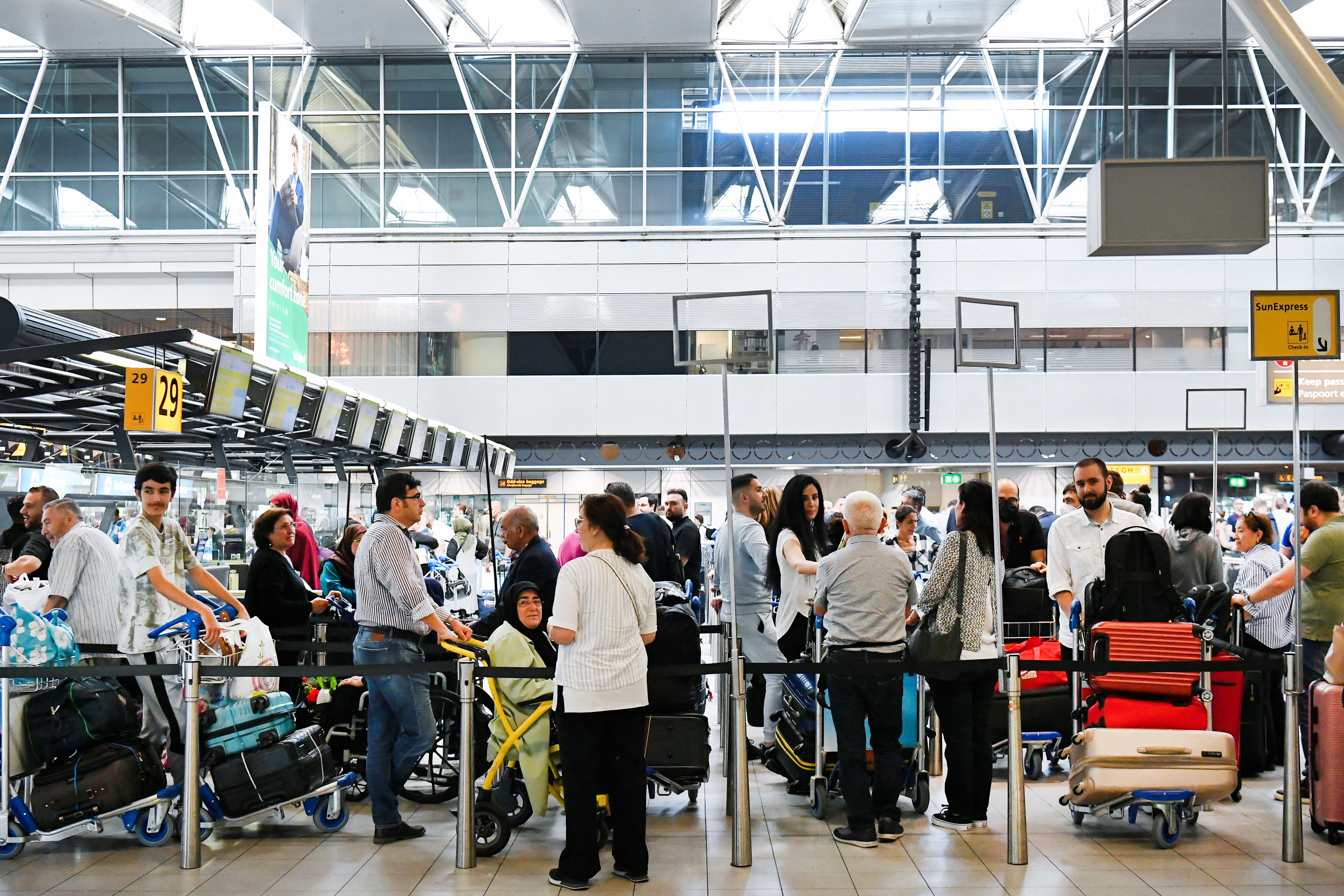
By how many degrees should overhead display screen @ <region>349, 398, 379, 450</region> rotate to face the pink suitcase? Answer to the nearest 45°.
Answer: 0° — it already faces it

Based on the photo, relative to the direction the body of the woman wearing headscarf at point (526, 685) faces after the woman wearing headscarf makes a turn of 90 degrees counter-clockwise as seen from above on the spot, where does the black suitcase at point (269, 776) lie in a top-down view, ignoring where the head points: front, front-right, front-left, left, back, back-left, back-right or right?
back-left

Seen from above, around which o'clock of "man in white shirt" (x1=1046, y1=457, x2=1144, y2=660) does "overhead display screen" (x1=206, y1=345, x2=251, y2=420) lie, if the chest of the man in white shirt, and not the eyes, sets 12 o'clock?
The overhead display screen is roughly at 3 o'clock from the man in white shirt.

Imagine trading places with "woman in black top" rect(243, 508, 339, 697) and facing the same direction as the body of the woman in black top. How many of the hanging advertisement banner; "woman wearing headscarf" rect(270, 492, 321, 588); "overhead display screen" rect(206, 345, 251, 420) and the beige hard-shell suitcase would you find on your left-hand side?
3

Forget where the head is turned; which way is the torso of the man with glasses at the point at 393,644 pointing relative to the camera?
to the viewer's right

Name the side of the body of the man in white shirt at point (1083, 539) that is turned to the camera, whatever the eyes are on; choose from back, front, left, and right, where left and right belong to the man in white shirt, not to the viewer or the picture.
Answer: front

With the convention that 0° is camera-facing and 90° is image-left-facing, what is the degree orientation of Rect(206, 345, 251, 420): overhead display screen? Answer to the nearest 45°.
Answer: approximately 315°

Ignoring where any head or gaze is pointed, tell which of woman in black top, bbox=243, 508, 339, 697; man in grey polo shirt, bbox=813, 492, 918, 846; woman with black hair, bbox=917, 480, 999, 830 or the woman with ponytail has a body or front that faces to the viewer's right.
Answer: the woman in black top

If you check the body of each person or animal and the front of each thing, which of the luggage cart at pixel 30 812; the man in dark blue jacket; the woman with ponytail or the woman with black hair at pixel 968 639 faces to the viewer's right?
the luggage cart

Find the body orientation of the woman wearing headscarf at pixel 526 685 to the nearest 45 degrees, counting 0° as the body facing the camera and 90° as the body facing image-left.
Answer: approximately 315°

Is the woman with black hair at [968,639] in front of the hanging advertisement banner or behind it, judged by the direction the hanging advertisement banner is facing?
in front

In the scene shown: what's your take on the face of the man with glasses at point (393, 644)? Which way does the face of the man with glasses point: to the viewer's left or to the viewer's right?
to the viewer's right

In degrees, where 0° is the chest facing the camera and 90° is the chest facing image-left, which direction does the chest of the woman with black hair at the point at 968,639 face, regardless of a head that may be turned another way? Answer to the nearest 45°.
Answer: approximately 135°

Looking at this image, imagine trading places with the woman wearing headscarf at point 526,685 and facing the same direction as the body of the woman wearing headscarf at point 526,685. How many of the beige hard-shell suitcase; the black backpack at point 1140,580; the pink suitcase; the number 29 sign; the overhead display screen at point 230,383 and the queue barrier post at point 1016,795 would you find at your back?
2

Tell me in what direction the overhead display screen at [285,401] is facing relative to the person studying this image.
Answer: facing the viewer and to the right of the viewer

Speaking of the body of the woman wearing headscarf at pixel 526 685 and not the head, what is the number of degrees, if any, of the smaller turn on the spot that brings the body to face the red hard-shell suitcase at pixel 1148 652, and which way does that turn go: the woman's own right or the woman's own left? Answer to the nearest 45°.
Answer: approximately 45° to the woman's own left

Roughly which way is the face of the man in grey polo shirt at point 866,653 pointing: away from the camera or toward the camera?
away from the camera

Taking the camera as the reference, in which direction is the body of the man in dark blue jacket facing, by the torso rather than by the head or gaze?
to the viewer's left

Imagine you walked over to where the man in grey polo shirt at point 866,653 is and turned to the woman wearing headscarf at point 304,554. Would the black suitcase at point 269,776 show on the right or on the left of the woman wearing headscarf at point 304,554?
left
